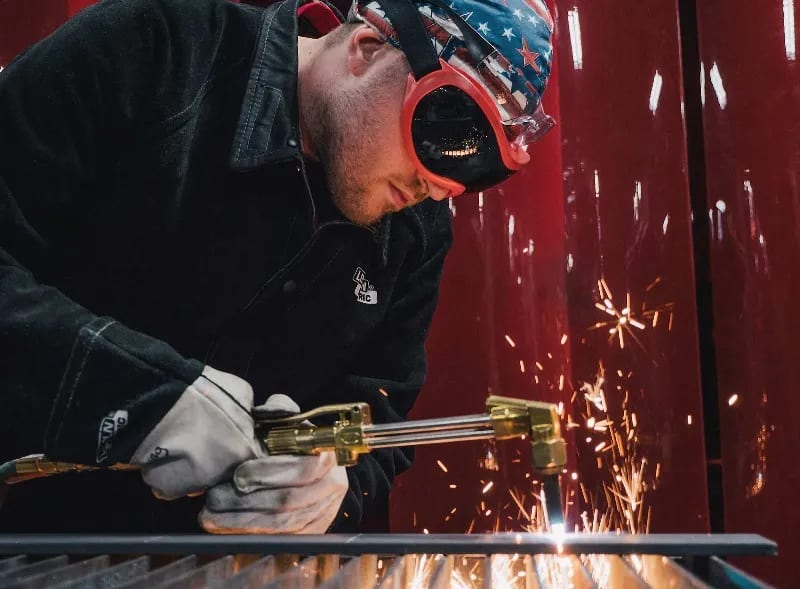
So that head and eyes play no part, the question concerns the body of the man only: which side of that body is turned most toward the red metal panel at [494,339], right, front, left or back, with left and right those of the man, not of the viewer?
left

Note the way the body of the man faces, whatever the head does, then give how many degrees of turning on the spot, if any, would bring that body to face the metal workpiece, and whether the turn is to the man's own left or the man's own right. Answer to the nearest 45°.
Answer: approximately 45° to the man's own right

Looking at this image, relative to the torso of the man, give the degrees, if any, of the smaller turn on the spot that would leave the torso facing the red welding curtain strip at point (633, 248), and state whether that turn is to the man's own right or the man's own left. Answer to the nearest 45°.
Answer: approximately 90° to the man's own left

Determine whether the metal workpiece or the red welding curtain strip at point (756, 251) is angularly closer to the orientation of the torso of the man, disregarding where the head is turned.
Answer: the metal workpiece
